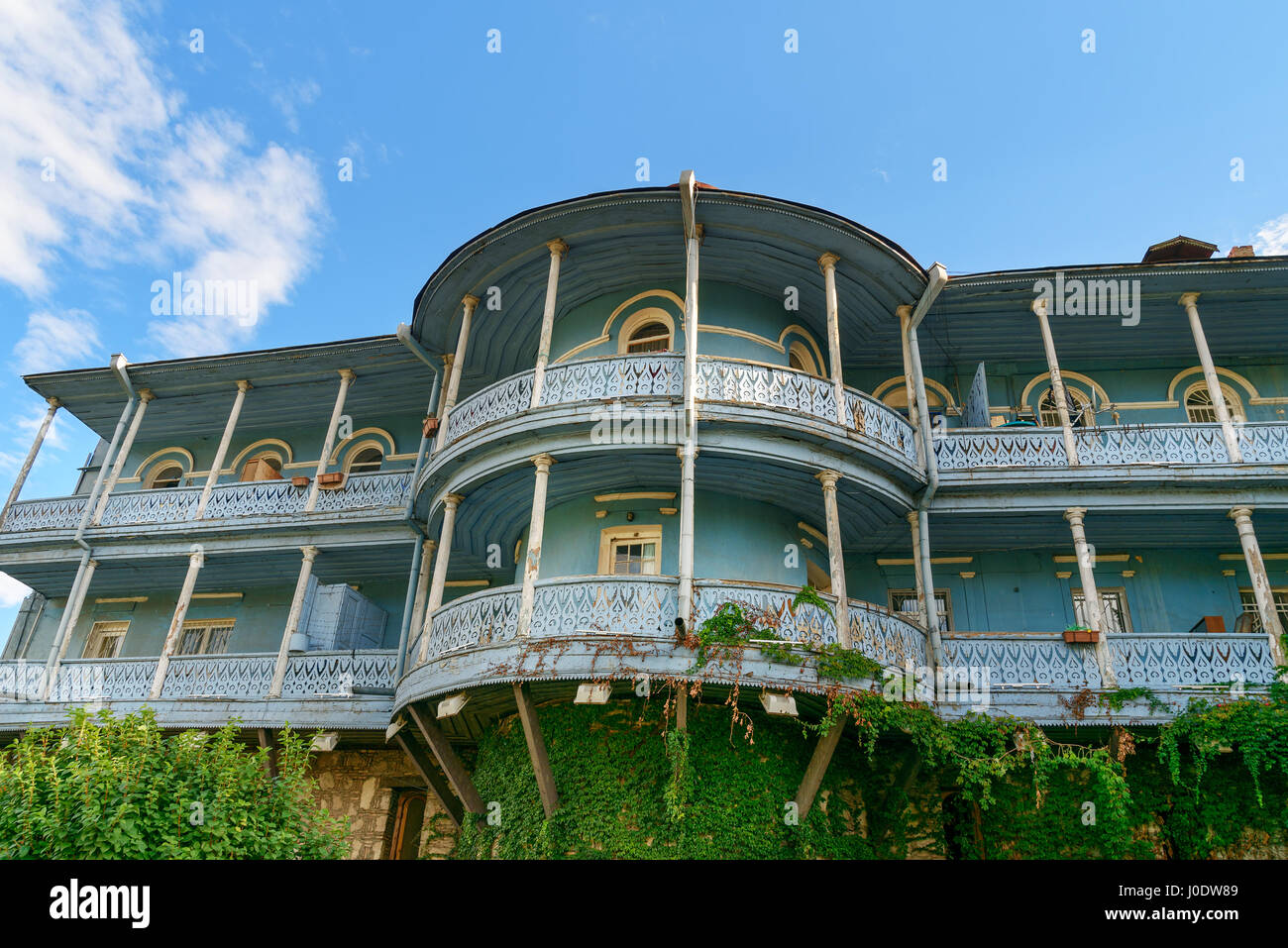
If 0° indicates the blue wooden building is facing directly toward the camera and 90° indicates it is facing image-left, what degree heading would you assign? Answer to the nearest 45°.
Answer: approximately 0°
